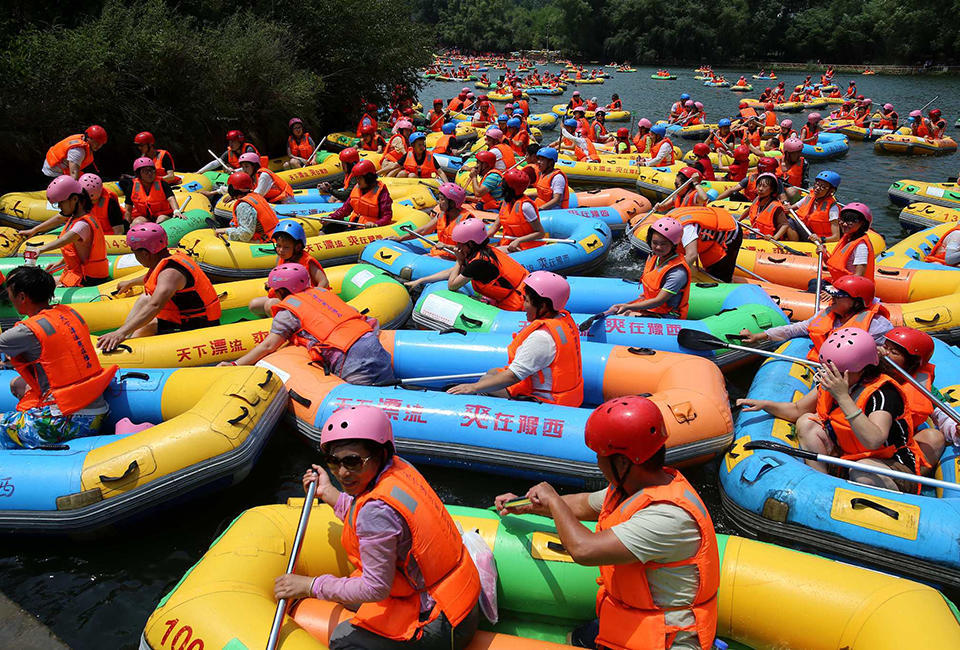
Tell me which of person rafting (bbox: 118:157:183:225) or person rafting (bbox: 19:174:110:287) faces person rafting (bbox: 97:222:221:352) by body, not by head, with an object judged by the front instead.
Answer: person rafting (bbox: 118:157:183:225)

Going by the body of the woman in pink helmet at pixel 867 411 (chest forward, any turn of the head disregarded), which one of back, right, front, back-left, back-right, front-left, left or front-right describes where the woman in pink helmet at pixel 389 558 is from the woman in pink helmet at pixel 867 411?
front

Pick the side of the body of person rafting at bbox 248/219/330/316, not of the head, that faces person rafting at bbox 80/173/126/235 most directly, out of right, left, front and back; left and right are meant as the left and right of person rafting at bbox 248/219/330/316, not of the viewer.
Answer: right

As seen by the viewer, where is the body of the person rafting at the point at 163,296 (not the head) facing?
to the viewer's left

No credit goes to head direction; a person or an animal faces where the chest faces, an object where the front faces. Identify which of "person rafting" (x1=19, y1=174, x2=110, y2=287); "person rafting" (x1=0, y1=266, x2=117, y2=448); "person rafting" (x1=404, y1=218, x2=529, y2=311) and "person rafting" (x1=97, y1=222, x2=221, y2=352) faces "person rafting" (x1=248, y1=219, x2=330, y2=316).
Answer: "person rafting" (x1=404, y1=218, x2=529, y2=311)

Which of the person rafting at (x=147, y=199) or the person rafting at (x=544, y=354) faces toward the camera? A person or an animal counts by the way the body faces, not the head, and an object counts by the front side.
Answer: the person rafting at (x=147, y=199)

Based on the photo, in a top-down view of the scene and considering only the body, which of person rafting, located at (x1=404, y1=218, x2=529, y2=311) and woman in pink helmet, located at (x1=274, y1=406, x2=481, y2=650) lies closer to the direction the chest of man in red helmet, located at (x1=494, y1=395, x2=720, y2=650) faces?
the woman in pink helmet

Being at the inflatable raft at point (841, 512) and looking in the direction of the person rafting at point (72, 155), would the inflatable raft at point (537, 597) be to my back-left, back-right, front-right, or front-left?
front-left

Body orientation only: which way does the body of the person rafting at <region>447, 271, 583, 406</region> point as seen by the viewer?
to the viewer's left

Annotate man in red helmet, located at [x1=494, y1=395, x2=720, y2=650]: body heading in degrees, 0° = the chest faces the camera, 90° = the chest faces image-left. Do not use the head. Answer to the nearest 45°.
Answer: approximately 90°

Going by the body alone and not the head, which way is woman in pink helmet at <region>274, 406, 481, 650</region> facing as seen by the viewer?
to the viewer's left

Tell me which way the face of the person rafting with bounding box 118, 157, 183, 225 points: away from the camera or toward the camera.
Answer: toward the camera

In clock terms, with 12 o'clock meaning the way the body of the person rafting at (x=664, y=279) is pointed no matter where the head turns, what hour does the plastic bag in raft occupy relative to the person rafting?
The plastic bag in raft is roughly at 11 o'clock from the person rafting.
